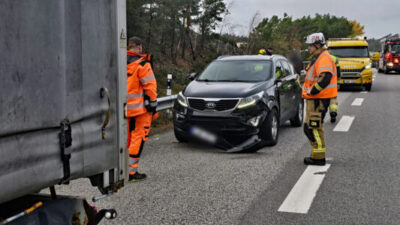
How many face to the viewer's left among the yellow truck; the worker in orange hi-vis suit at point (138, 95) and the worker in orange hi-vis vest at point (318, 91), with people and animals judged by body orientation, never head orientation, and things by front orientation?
1

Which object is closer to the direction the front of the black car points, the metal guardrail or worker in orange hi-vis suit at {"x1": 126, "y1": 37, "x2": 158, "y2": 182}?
the worker in orange hi-vis suit

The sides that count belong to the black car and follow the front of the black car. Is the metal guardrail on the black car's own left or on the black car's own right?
on the black car's own right

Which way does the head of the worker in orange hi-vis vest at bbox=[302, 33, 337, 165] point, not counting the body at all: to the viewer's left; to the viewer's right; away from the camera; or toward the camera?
to the viewer's left

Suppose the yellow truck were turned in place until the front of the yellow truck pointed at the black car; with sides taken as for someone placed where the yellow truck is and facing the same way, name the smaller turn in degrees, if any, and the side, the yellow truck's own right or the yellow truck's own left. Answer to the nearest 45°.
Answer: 0° — it already faces it

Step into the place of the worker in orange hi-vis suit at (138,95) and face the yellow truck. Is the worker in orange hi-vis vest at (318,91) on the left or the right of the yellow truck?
right

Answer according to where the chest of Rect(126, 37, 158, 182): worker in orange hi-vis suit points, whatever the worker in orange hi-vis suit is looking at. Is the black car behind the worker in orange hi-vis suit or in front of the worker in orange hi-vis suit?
in front

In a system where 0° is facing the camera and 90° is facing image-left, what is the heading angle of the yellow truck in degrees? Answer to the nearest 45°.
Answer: approximately 0°

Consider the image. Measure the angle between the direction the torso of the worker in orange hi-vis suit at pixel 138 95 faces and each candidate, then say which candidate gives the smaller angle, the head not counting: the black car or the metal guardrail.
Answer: the black car

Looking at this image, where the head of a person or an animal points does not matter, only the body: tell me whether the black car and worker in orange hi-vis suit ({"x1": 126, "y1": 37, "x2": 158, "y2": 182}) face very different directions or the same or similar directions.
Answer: very different directions

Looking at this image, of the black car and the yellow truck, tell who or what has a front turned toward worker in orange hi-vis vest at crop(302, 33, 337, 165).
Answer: the yellow truck
